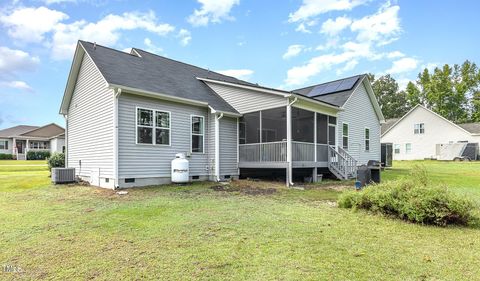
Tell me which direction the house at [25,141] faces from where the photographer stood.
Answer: facing the viewer

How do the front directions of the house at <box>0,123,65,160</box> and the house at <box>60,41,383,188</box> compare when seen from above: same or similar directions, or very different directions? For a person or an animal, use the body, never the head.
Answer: very different directions

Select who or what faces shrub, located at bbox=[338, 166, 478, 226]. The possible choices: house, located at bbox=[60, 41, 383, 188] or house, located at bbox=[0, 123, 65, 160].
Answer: house, located at bbox=[0, 123, 65, 160]

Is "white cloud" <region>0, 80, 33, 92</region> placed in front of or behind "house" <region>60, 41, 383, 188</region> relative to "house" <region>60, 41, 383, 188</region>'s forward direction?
in front

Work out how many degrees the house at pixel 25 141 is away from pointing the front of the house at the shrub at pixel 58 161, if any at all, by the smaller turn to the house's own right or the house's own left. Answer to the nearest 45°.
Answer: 0° — it already faces it

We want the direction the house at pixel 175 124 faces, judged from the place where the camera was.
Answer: facing away from the viewer and to the left of the viewer

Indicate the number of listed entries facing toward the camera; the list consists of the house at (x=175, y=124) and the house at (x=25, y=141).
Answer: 1

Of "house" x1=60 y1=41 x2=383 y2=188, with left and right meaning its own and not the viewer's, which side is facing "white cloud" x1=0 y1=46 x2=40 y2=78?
front
